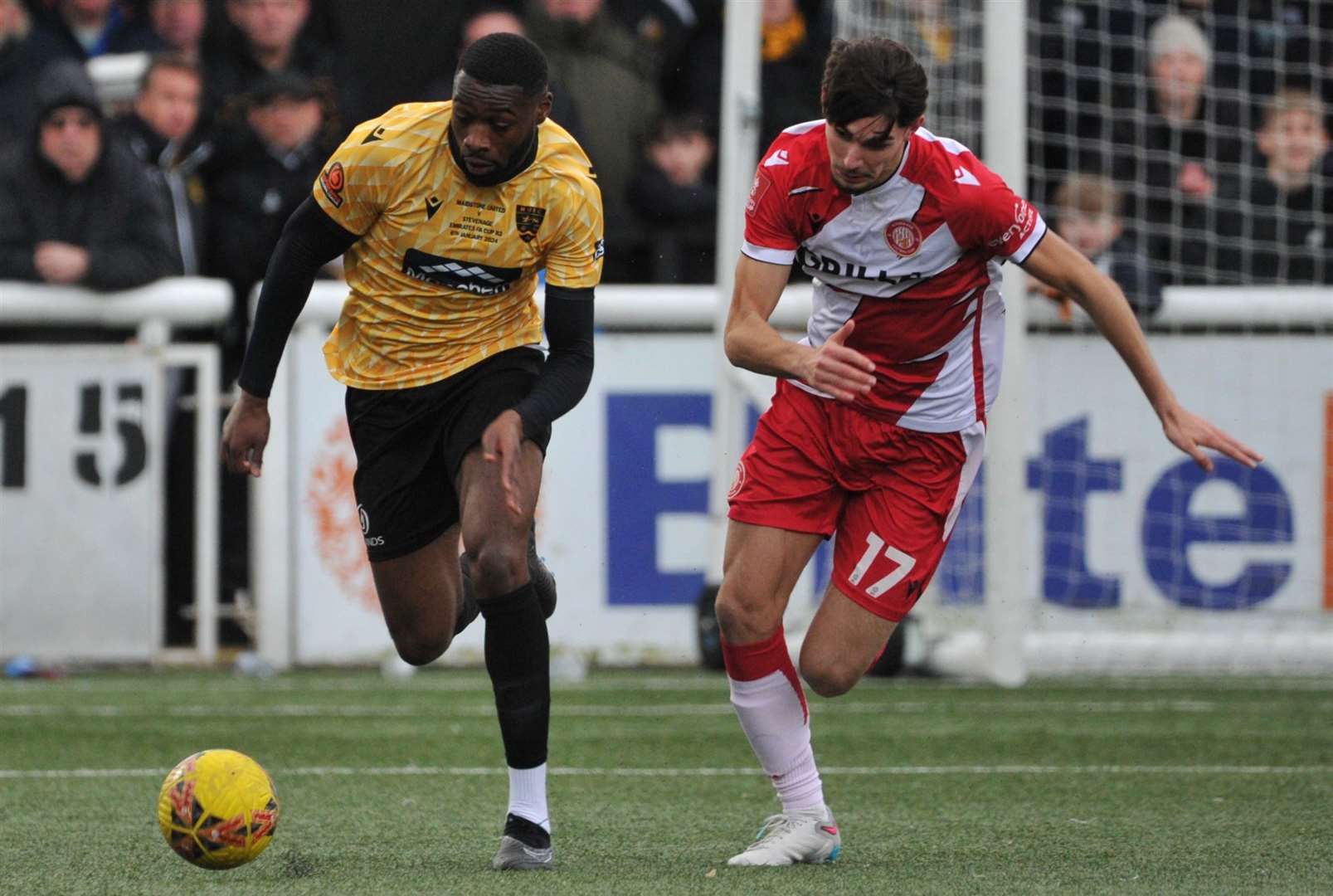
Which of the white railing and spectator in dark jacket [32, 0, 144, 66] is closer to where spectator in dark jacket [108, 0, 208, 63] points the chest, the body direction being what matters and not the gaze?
the white railing

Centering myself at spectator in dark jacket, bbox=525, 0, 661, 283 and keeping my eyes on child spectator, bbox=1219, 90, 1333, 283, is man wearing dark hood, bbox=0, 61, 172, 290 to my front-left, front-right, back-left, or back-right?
back-right

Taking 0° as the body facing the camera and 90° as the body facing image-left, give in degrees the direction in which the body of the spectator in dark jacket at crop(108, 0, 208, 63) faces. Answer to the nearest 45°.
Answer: approximately 0°

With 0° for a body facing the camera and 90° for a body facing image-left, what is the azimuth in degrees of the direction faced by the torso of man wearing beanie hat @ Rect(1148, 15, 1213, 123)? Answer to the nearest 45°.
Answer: approximately 0°

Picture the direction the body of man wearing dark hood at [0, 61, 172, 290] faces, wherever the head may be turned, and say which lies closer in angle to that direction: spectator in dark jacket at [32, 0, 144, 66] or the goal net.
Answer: the goal net
